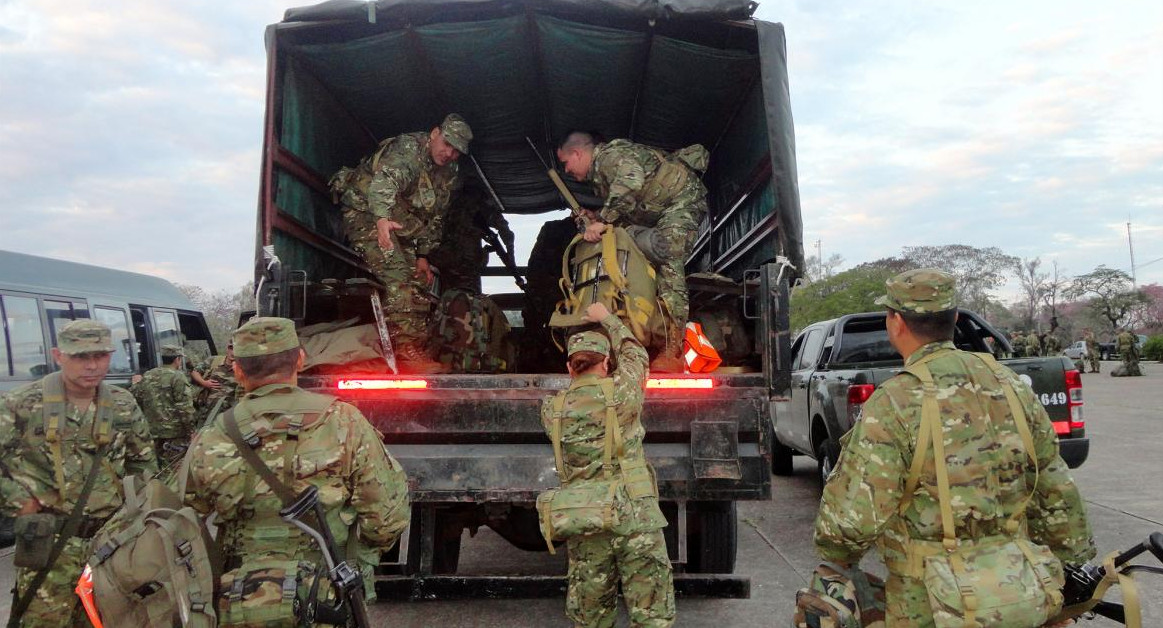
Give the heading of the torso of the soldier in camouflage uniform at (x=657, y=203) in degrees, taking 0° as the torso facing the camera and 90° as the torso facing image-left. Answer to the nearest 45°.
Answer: approximately 90°

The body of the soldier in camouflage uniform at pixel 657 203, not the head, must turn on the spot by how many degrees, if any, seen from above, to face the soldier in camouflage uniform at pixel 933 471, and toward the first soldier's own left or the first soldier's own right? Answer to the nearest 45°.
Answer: approximately 90° to the first soldier's own left

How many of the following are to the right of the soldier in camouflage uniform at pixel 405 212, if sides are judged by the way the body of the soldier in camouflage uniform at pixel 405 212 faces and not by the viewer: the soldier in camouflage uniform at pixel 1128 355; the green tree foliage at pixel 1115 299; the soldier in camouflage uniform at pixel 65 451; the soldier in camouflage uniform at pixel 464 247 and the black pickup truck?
1

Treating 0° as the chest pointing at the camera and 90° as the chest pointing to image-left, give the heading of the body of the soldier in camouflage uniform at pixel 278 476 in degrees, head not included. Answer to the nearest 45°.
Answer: approximately 180°

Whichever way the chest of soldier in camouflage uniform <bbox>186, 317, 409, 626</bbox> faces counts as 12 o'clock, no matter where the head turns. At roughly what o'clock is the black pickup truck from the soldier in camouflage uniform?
The black pickup truck is roughly at 2 o'clock from the soldier in camouflage uniform.

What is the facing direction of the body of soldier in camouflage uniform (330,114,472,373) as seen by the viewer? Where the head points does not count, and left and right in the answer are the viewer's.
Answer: facing the viewer and to the right of the viewer

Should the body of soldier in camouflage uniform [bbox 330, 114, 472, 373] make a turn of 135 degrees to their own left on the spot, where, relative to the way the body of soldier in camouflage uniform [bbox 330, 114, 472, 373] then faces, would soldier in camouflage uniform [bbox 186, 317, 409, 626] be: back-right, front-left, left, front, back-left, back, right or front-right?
back

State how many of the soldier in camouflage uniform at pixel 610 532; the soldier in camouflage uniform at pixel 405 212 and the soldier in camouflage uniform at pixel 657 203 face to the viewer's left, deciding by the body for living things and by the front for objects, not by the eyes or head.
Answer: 1

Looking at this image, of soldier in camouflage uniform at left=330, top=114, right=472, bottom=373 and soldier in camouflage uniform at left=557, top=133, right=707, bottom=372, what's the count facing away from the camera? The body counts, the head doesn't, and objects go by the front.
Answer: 0

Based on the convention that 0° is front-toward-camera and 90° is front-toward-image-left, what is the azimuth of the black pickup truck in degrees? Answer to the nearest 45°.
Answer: approximately 135°

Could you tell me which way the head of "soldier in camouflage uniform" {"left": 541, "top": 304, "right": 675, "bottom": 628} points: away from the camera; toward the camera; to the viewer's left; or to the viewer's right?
away from the camera

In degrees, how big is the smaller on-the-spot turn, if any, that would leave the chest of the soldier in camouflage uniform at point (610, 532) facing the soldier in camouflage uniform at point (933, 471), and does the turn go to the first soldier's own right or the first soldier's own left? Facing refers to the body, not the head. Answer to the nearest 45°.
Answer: approximately 135° to the first soldier's own right

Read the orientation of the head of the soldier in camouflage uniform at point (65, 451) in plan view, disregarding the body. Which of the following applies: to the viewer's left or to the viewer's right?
to the viewer's right

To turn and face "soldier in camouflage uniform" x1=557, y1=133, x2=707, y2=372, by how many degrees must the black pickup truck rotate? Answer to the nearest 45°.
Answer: approximately 135° to its left
